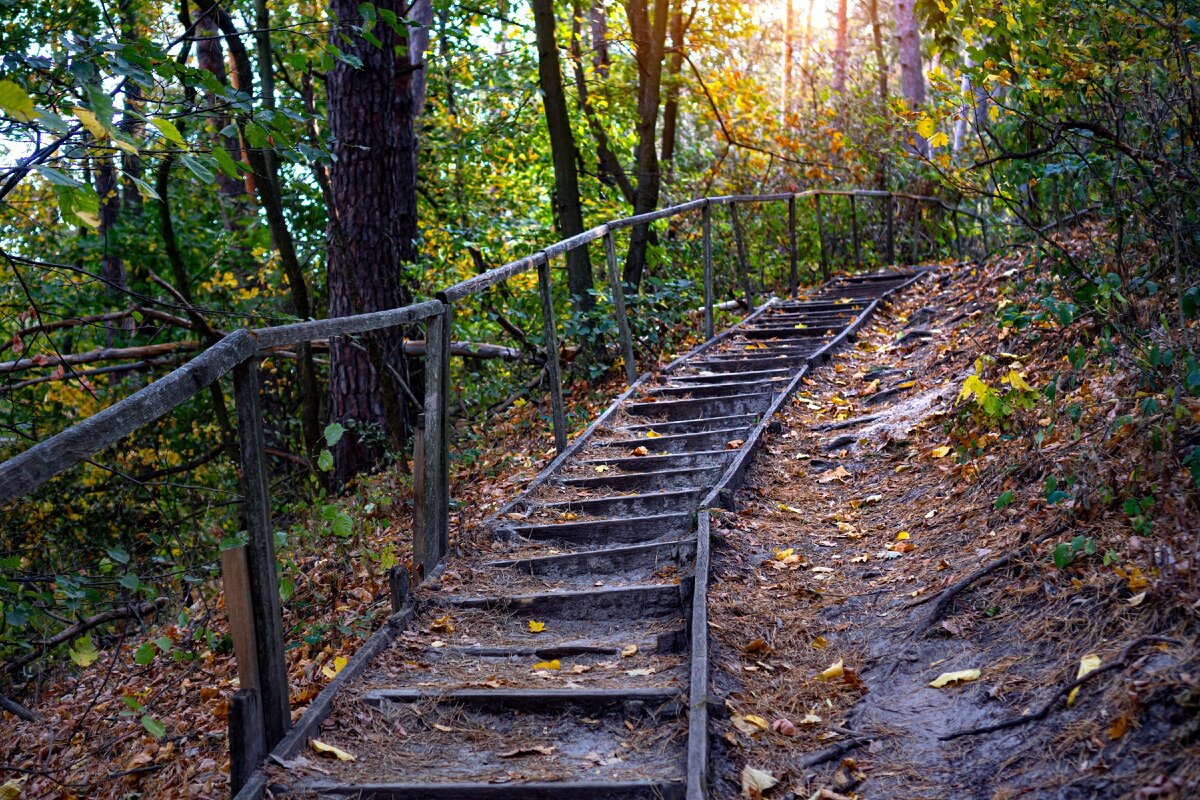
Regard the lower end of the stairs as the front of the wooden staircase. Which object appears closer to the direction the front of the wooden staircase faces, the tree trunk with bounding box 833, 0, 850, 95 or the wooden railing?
the wooden railing

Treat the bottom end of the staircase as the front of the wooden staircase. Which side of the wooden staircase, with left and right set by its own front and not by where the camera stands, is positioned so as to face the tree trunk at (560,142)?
back

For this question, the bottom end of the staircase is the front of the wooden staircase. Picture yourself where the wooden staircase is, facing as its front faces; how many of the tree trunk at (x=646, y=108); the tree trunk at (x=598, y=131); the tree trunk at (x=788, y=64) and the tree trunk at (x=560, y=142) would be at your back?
4

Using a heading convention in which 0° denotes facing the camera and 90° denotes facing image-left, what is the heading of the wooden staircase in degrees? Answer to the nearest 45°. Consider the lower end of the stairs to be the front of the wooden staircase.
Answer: approximately 0°

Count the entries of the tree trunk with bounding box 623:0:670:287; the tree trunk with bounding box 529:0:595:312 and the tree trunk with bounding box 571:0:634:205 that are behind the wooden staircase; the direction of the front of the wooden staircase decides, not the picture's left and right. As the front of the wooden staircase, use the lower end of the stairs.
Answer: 3

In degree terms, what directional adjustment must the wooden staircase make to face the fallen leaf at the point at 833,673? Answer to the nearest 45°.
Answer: approximately 90° to its left

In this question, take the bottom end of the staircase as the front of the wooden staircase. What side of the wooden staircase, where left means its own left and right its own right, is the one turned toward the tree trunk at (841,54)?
back

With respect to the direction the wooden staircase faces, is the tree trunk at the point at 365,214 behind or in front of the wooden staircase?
behind

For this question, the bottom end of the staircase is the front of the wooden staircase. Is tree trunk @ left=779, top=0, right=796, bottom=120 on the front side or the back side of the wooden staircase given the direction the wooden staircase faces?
on the back side

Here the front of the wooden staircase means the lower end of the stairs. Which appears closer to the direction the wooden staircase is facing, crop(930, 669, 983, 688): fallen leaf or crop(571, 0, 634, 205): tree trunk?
the fallen leaf

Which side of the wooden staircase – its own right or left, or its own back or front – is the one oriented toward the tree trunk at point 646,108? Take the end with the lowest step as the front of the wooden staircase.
back
